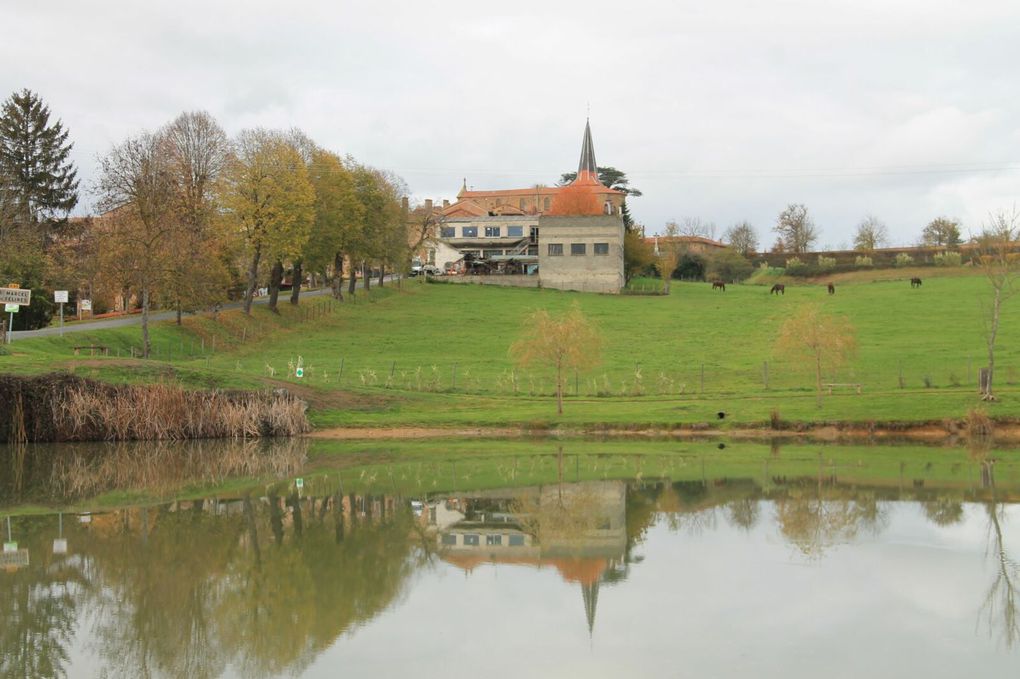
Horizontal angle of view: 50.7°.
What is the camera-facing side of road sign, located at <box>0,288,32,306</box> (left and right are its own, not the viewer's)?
front

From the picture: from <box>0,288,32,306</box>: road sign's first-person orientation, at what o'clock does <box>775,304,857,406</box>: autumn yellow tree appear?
The autumn yellow tree is roughly at 10 o'clock from the road sign.

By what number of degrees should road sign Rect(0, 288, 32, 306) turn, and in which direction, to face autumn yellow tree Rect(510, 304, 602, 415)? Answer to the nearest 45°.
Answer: approximately 45° to its left
